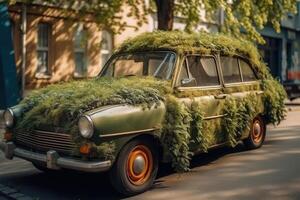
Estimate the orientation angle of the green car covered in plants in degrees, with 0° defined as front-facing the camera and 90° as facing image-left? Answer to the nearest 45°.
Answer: approximately 45°
